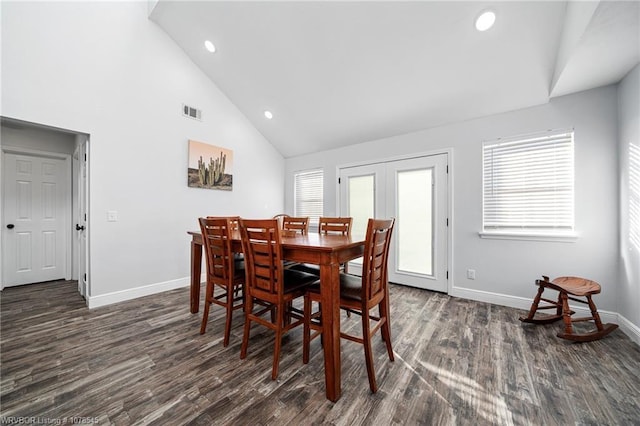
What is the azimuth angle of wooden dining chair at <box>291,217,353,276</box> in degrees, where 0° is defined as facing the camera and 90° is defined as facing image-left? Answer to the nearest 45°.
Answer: approximately 45°

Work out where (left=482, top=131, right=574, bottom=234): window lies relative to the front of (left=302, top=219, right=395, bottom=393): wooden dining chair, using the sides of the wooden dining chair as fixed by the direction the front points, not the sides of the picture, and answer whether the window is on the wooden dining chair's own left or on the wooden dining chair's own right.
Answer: on the wooden dining chair's own right

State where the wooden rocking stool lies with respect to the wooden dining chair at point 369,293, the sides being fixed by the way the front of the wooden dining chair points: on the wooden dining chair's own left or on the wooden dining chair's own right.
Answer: on the wooden dining chair's own right

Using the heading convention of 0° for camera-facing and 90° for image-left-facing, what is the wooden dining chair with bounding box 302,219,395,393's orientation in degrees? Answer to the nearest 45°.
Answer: approximately 135°

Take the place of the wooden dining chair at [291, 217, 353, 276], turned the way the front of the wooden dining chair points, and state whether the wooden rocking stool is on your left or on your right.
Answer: on your left
